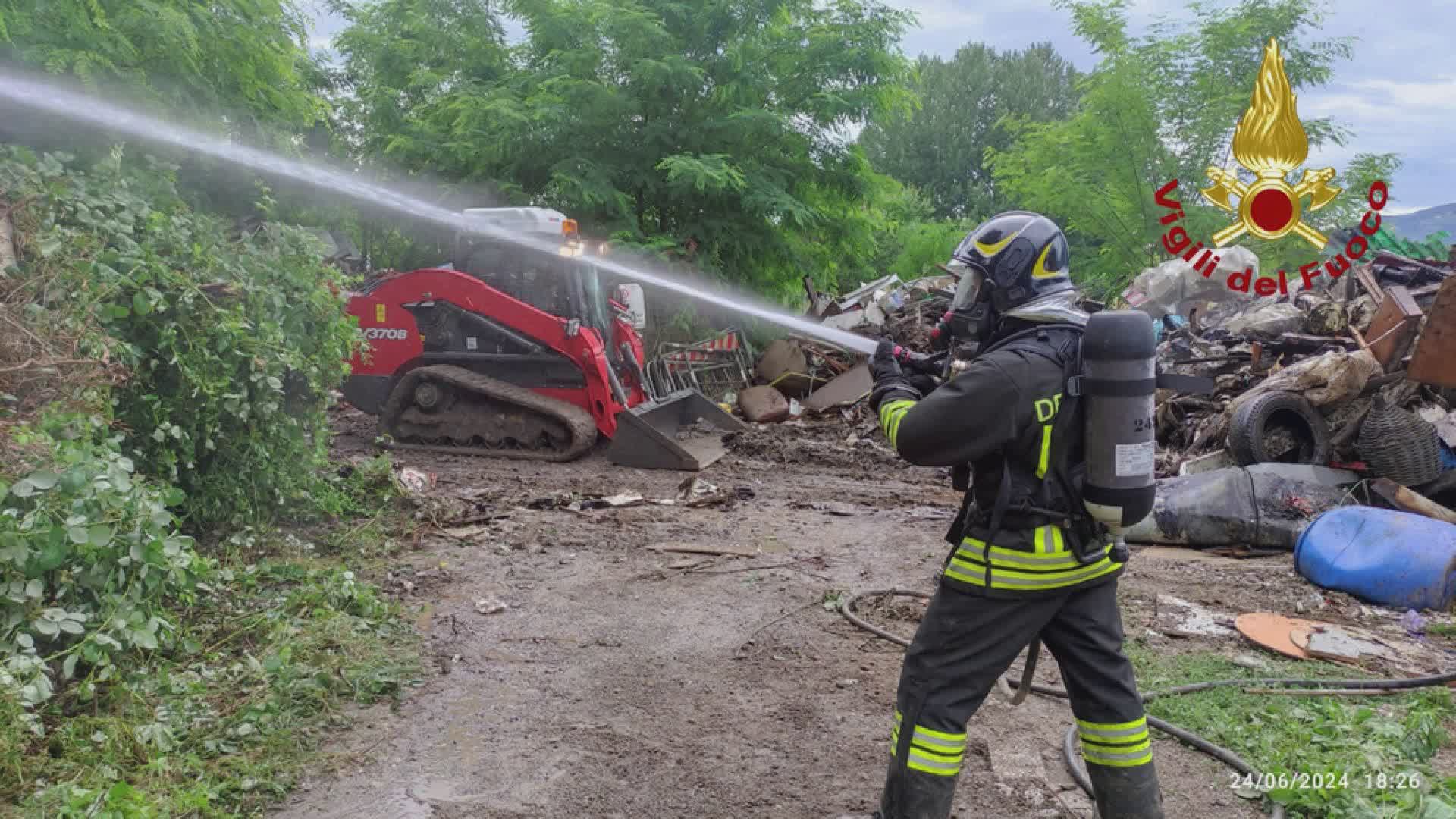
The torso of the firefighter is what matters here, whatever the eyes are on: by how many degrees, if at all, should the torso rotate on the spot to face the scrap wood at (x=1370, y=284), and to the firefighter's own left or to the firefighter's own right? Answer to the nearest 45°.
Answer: approximately 90° to the firefighter's own right

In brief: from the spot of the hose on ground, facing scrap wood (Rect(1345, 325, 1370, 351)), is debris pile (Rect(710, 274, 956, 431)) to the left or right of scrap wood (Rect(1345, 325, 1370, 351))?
left

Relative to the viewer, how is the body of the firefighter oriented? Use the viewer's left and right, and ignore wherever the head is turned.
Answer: facing to the left of the viewer

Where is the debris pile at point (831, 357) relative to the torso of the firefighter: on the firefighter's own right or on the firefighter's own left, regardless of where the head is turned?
on the firefighter's own right

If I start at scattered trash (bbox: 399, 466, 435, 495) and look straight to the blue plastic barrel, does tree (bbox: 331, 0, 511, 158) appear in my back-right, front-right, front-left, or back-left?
back-left

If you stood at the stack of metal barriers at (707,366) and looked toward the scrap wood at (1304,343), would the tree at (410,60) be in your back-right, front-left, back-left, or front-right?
back-left

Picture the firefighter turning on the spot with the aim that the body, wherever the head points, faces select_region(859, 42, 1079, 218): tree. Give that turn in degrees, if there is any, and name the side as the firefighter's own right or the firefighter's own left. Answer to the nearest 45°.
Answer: approximately 90° to the firefighter's own right

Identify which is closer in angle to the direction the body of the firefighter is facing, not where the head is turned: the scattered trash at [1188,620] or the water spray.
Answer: the water spray

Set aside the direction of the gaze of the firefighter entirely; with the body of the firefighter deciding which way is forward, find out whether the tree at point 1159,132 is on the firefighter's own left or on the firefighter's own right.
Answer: on the firefighter's own right

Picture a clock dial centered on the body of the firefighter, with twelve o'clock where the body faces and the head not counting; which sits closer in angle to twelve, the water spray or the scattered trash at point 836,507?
the water spray

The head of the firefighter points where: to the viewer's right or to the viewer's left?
to the viewer's left
